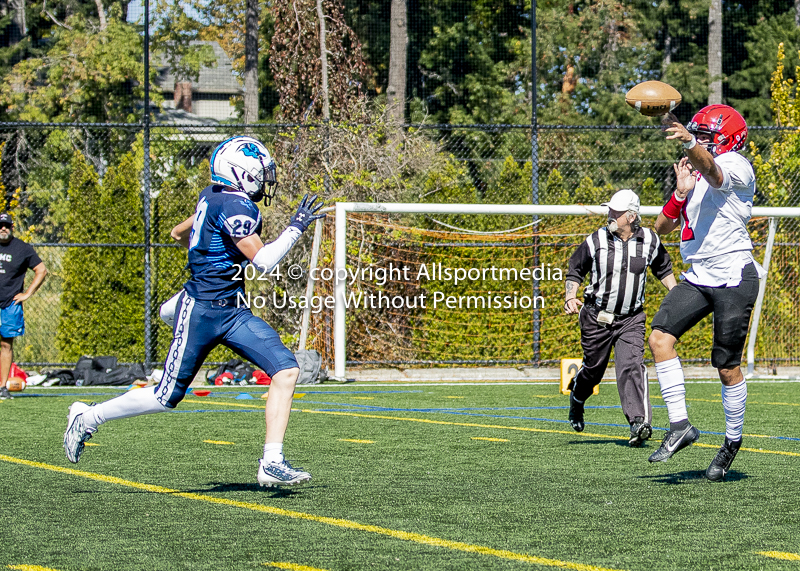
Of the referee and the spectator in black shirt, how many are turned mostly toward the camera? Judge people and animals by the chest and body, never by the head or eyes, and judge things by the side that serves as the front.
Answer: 2

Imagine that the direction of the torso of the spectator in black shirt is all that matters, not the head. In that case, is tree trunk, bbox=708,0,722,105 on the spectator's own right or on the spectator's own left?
on the spectator's own left

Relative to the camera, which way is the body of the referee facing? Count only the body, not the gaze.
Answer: toward the camera

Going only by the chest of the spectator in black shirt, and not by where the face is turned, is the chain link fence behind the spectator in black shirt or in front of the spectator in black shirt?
behind

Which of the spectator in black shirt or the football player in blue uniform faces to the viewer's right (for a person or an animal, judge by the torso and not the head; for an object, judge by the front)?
the football player in blue uniform

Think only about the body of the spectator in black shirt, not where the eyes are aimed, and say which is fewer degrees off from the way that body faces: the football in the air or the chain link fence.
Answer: the football in the air

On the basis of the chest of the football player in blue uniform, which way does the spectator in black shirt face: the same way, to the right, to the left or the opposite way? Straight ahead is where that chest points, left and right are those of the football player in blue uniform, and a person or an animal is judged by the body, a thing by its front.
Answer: to the right

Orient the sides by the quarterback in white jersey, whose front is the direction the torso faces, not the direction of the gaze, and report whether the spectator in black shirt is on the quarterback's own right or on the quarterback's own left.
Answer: on the quarterback's own right

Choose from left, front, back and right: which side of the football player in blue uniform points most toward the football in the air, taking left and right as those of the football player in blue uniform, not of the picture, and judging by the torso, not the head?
front

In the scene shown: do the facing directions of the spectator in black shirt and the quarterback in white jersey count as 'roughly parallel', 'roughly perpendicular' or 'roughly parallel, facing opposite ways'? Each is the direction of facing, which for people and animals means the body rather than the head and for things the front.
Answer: roughly perpendicular

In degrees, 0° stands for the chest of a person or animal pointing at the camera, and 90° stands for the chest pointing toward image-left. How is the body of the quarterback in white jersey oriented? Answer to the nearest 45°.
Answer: approximately 45°

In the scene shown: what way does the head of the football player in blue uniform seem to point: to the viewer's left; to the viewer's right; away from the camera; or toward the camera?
to the viewer's right

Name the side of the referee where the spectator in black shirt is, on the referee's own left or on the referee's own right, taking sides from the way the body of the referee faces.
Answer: on the referee's own right

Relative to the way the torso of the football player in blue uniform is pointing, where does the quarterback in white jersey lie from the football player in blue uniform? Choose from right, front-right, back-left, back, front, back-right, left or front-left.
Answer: front

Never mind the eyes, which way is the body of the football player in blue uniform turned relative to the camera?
to the viewer's right
